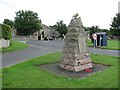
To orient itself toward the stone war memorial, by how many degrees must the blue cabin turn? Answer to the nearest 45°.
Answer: approximately 45° to its left

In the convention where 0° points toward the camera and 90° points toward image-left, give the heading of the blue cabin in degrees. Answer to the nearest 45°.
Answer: approximately 45°

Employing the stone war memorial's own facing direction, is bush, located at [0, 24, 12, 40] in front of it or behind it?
behind

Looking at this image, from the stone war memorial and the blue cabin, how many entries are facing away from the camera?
0

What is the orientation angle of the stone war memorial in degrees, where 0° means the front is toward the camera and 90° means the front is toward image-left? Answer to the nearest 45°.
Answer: approximately 315°
